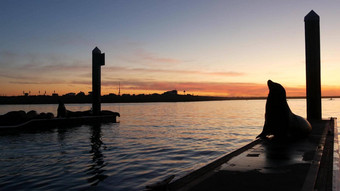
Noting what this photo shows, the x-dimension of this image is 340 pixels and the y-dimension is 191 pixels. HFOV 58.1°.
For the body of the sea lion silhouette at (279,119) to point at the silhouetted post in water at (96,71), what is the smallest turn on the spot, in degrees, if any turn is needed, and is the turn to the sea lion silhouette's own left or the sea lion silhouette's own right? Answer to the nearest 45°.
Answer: approximately 45° to the sea lion silhouette's own right

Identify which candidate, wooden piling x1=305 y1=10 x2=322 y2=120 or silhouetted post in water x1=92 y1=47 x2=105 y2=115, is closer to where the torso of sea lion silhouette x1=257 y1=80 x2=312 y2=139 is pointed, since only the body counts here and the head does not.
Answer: the silhouetted post in water

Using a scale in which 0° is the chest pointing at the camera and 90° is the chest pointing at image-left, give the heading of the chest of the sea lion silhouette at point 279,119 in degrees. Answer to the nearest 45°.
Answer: approximately 90°
